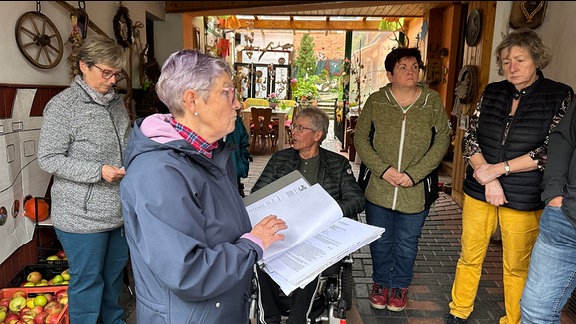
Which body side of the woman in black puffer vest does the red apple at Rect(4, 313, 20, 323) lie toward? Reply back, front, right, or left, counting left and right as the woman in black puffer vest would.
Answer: front

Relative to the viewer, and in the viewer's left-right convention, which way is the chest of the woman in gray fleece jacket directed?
facing the viewer and to the right of the viewer

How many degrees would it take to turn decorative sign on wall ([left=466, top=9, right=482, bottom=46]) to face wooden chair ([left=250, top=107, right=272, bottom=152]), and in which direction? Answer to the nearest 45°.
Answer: approximately 90° to its right

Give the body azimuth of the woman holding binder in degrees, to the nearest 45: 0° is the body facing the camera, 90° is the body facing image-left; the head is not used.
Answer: approximately 270°

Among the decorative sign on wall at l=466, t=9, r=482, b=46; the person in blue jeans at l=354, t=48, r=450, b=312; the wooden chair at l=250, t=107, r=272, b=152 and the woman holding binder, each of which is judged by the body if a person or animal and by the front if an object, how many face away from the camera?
1

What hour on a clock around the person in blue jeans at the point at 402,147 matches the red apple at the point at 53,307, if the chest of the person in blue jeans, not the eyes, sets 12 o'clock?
The red apple is roughly at 2 o'clock from the person in blue jeans.

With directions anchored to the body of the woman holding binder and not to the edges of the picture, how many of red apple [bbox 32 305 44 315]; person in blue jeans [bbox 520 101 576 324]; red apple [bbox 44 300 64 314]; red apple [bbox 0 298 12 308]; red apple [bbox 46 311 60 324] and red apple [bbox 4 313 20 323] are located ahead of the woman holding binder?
1

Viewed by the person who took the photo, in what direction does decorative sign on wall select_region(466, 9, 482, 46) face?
facing the viewer and to the left of the viewer

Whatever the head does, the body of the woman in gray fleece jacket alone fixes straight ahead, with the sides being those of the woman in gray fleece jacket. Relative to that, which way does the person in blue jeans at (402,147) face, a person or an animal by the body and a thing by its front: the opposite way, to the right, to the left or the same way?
to the right

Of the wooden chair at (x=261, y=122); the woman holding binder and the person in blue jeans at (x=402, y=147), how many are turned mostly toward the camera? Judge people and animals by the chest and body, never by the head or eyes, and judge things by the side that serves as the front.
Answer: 1

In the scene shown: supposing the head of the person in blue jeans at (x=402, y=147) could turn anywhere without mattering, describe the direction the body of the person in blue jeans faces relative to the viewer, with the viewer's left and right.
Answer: facing the viewer

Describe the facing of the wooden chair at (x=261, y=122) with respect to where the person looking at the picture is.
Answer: facing away from the viewer

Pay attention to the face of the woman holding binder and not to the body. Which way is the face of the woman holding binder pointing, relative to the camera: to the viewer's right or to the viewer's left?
to the viewer's right

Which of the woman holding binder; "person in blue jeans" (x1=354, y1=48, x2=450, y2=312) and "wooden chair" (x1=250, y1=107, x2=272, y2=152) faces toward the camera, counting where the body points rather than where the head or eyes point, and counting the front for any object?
the person in blue jeans

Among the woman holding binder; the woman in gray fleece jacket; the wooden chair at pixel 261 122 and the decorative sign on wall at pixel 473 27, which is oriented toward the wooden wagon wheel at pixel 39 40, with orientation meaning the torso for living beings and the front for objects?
the decorative sign on wall
